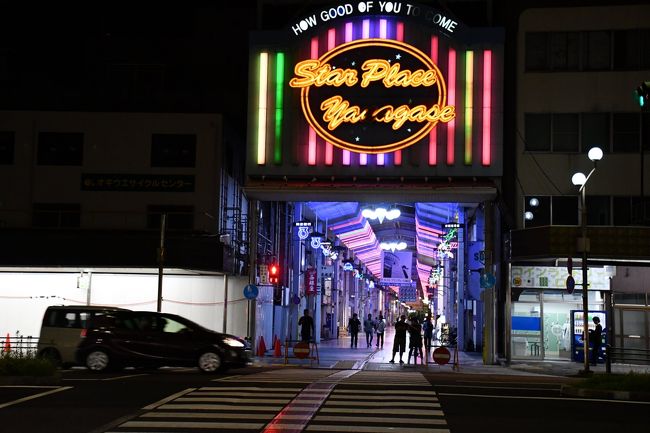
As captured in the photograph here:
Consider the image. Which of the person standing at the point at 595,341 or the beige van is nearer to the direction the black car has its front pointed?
the person standing

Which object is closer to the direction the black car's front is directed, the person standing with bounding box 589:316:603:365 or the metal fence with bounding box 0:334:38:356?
the person standing

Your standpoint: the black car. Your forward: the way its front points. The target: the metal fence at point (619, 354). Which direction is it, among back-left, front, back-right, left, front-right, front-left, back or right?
front

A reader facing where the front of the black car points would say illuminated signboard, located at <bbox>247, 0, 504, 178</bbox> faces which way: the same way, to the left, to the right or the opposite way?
to the right

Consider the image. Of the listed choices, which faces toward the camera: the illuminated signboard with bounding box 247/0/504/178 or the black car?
the illuminated signboard

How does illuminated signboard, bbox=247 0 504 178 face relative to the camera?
toward the camera

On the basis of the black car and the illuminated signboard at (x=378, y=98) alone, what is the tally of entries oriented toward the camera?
1

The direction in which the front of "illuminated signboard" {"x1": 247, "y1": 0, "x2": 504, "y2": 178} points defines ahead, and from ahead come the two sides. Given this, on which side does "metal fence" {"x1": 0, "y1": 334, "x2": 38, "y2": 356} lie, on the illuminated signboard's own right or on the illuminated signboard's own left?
on the illuminated signboard's own right

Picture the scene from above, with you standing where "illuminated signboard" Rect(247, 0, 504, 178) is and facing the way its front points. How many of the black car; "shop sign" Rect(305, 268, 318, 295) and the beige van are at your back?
1

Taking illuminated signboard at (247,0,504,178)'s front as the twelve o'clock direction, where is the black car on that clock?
The black car is roughly at 1 o'clock from the illuminated signboard.

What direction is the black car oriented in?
to the viewer's right

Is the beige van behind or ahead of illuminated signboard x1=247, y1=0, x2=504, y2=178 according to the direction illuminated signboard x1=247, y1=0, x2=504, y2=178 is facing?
ahead
